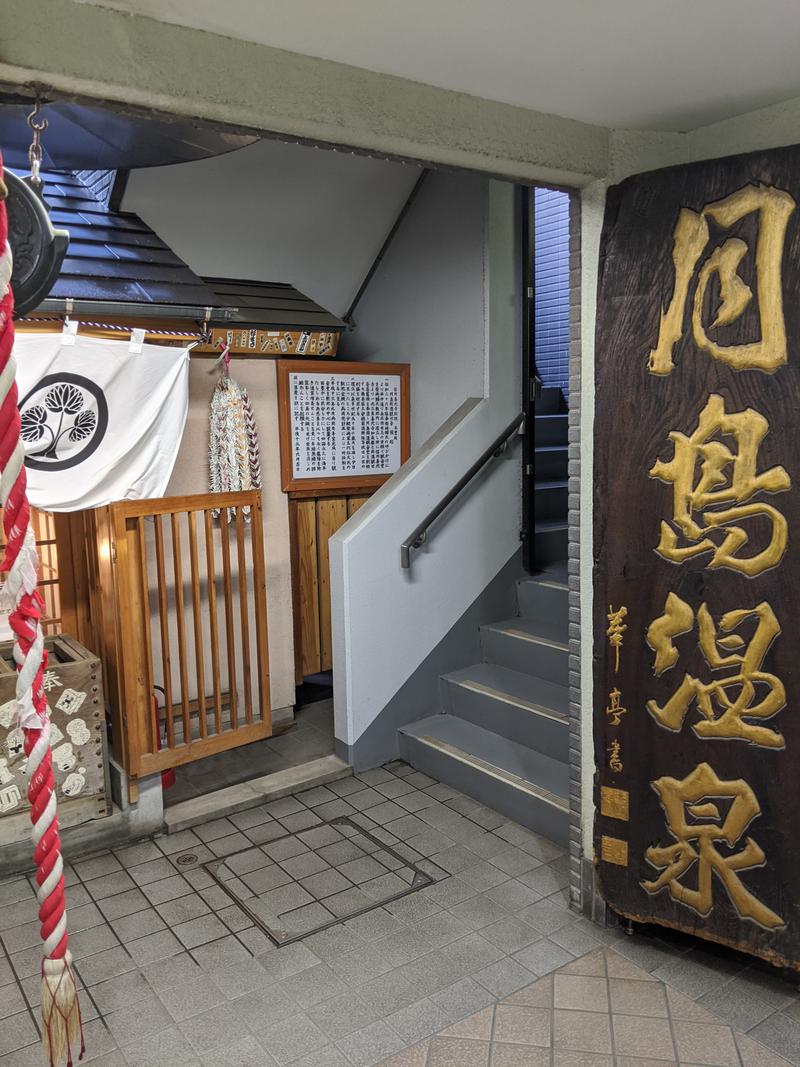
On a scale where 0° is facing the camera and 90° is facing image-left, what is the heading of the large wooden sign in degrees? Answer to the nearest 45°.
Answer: approximately 45°

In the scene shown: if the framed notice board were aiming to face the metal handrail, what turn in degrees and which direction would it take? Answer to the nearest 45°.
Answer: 0° — it already faces it

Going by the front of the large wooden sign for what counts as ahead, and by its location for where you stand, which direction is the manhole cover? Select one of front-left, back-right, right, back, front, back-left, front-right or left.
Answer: front-right

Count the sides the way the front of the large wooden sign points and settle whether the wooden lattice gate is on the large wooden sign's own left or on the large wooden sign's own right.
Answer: on the large wooden sign's own right

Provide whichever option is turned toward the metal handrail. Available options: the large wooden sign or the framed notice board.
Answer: the framed notice board

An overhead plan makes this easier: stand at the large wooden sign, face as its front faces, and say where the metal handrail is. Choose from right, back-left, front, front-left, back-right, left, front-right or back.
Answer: right

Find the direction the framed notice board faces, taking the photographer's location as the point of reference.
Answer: facing the viewer and to the right of the viewer

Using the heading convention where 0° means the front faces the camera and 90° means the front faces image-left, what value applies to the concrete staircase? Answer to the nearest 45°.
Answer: approximately 45°

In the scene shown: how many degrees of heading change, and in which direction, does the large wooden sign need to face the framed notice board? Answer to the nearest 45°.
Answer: approximately 90° to its right

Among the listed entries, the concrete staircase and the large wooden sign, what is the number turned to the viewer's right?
0
